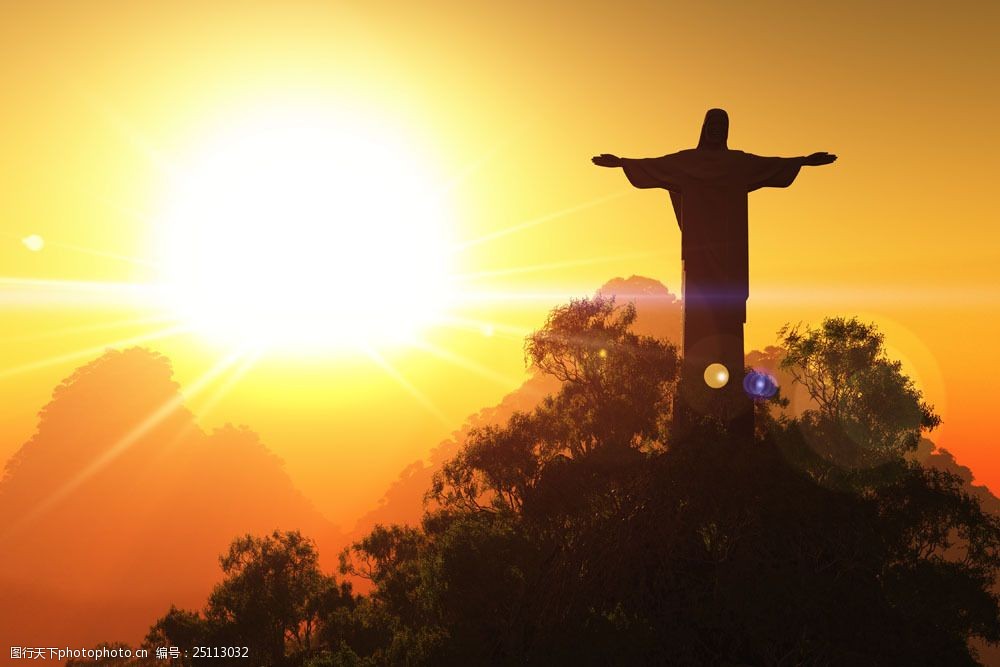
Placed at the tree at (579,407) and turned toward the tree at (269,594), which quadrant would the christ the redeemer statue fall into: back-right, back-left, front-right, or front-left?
back-left

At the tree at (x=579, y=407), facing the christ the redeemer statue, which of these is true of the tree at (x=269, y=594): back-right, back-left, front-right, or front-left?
back-right
